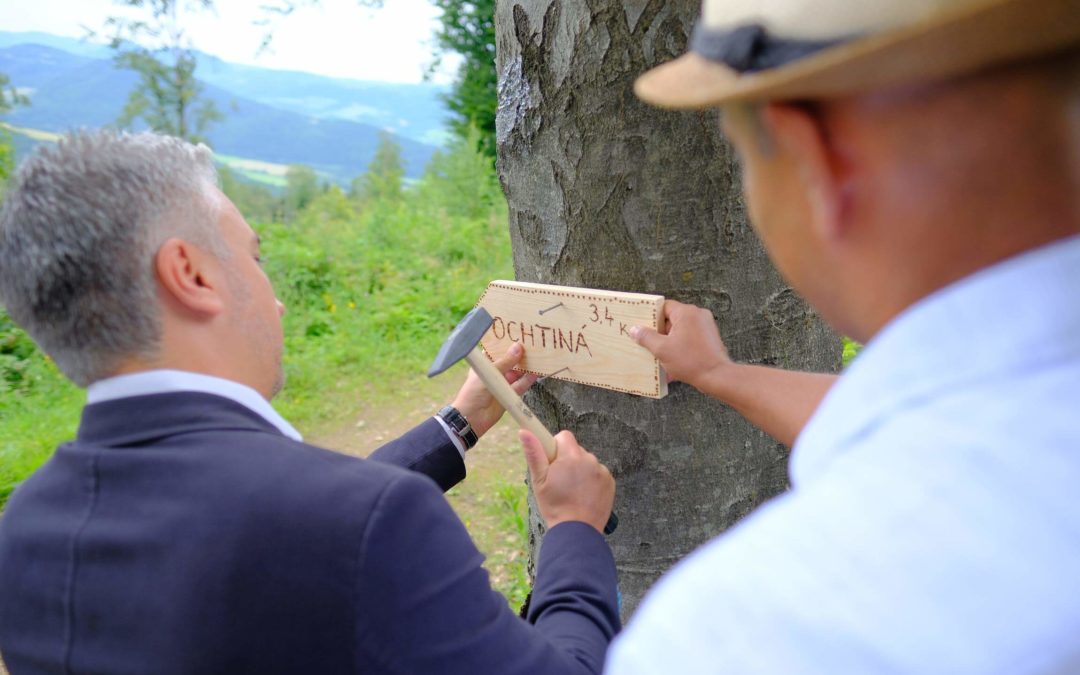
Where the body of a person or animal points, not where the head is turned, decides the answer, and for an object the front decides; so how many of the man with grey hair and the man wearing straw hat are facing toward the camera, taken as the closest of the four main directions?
0

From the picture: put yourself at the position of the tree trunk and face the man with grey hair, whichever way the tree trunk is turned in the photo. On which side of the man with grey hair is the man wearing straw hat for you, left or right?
left

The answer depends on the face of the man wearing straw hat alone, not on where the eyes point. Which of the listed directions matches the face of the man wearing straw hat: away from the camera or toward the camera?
away from the camera

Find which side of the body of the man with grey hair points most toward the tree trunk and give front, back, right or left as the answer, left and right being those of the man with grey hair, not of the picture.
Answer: front

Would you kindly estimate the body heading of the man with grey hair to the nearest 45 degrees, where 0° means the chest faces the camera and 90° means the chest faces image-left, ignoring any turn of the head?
approximately 225°

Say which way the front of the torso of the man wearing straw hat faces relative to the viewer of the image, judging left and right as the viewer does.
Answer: facing away from the viewer and to the left of the viewer

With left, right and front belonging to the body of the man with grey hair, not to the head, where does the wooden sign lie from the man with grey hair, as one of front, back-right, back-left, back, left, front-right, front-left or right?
front

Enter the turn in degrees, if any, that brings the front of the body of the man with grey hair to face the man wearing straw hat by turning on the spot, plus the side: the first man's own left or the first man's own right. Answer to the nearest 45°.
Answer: approximately 90° to the first man's own right

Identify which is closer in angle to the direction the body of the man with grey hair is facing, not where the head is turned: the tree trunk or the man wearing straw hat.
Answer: the tree trunk

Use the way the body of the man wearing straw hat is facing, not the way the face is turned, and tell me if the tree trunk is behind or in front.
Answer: in front
